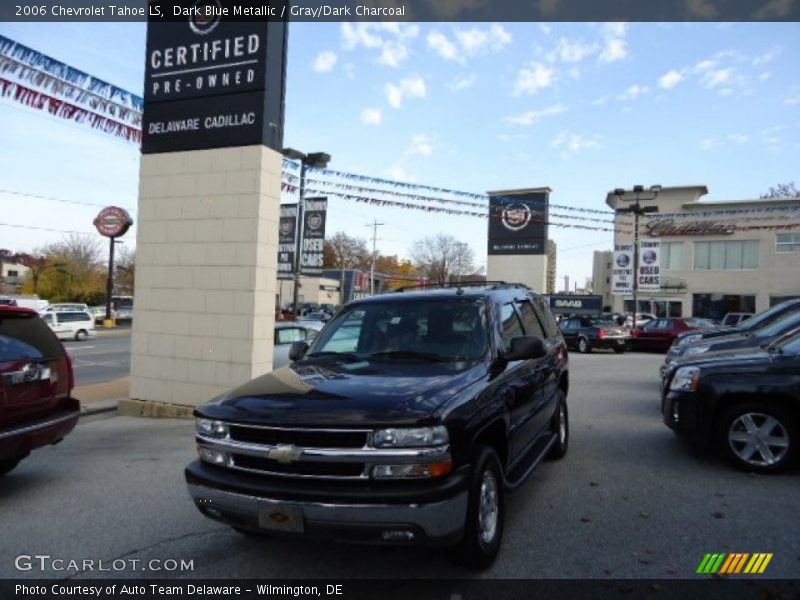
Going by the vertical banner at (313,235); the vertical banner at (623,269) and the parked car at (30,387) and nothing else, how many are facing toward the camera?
2

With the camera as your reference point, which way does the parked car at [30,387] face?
facing away from the viewer and to the left of the viewer

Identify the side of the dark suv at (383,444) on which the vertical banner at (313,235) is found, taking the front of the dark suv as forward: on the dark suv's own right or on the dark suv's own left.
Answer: on the dark suv's own right

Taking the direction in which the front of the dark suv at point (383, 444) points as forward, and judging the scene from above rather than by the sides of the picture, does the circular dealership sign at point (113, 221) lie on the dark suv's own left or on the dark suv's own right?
on the dark suv's own right

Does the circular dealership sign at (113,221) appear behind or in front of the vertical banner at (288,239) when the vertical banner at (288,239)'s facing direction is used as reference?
behind

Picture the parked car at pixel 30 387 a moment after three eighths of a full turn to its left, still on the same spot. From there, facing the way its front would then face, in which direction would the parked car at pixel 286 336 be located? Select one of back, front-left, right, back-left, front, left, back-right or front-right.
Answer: back-left

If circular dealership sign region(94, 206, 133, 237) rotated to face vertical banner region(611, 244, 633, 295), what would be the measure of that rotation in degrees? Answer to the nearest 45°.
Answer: approximately 45° to its left

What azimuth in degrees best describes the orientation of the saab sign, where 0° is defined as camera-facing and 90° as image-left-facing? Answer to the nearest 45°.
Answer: approximately 0°
